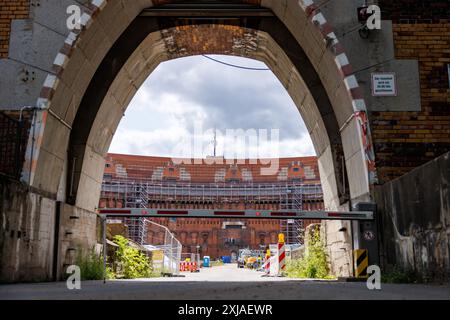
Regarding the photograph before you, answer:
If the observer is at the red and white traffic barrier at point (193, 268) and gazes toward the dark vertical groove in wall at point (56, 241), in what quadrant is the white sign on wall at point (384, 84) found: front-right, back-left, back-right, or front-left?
front-left

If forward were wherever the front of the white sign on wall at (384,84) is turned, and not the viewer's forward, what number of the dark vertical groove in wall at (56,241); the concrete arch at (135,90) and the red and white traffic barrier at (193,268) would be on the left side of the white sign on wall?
0

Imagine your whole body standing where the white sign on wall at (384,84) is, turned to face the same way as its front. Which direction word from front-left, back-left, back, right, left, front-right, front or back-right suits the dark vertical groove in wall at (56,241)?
right

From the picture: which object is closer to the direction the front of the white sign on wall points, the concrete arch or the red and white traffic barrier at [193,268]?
the concrete arch

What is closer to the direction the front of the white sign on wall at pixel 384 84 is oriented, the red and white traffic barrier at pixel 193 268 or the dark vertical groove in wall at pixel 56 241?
the dark vertical groove in wall

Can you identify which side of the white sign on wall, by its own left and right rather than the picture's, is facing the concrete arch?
right

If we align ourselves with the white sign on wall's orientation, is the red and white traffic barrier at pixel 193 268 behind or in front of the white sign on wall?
behind

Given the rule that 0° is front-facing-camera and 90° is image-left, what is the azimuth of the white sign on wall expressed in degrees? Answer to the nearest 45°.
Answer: approximately 0°
